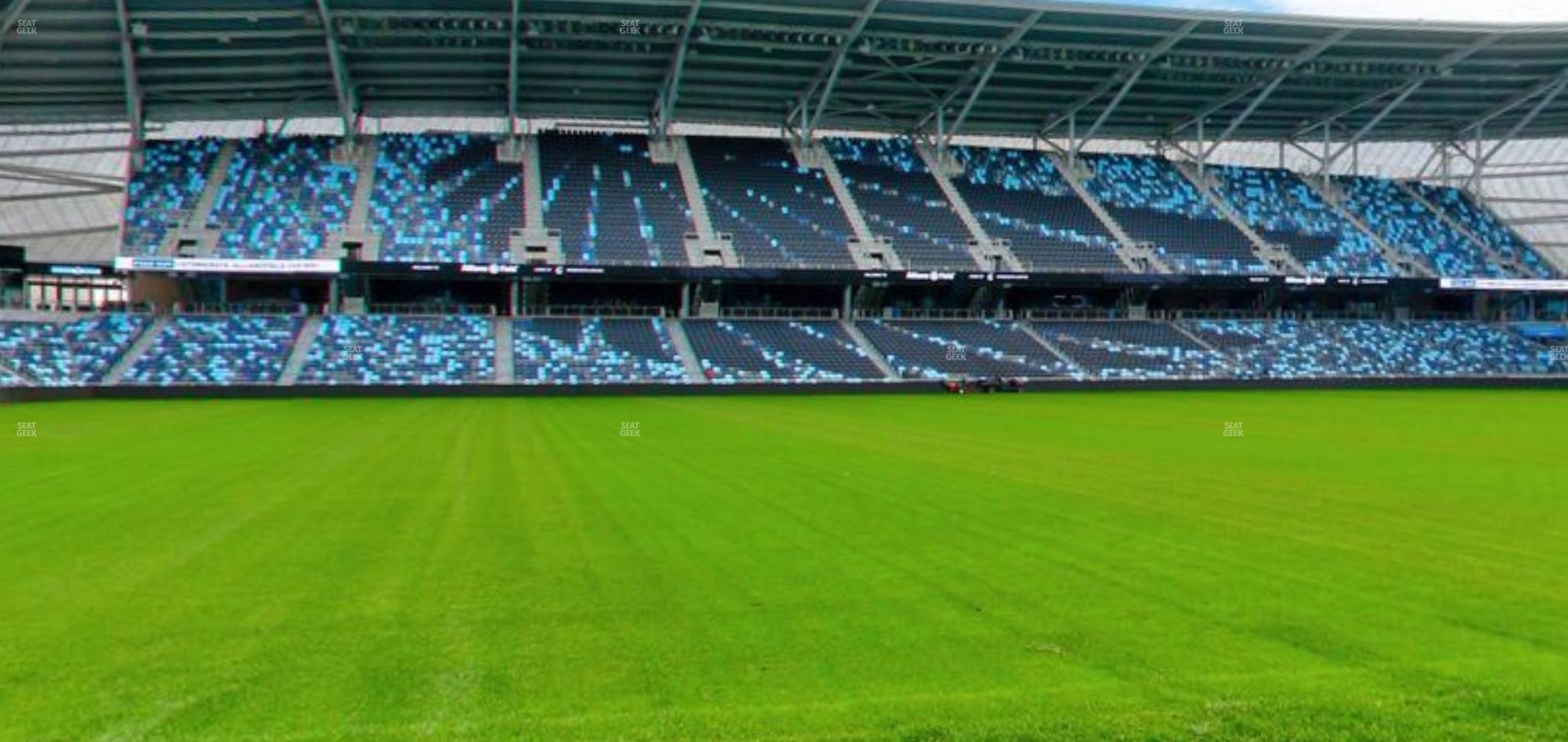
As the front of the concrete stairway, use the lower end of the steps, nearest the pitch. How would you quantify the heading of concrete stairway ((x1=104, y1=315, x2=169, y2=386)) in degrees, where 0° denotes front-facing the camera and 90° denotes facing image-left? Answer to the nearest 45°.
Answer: approximately 45°

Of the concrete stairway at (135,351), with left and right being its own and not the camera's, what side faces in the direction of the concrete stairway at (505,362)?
left
